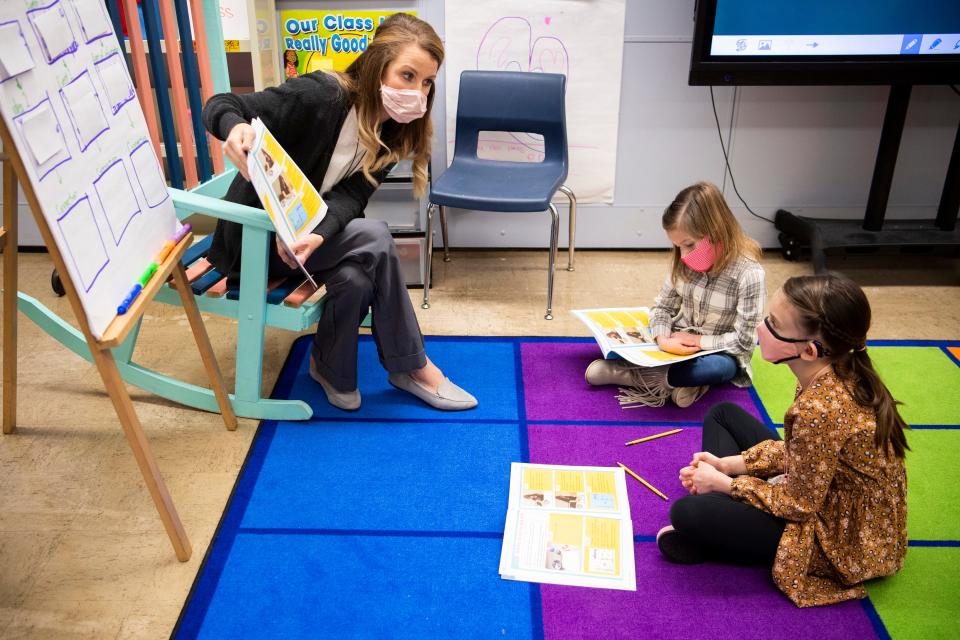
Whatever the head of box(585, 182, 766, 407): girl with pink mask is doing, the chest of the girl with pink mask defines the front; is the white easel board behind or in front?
in front

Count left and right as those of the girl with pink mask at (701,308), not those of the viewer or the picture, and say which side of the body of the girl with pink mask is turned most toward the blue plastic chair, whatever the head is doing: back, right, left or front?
right

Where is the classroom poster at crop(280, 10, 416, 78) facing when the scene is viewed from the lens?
facing the viewer

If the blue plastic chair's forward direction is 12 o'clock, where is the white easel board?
The white easel board is roughly at 1 o'clock from the blue plastic chair.

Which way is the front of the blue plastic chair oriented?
toward the camera

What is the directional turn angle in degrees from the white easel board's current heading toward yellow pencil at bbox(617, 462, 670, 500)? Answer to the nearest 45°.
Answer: approximately 45° to its left

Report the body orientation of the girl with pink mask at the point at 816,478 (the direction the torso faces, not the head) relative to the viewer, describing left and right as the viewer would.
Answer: facing to the left of the viewer

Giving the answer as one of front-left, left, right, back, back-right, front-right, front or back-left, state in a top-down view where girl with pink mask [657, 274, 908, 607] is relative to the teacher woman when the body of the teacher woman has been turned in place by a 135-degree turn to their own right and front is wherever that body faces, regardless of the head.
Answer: back-left

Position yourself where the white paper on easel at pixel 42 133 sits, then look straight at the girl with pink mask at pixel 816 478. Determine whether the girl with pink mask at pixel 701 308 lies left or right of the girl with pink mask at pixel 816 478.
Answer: left

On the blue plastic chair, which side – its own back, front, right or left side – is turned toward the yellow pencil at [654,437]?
front

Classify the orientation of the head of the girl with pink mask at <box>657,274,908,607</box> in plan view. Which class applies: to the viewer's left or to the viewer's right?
to the viewer's left

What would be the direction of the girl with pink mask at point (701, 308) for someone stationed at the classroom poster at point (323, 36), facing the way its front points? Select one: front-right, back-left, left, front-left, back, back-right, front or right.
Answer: front-left

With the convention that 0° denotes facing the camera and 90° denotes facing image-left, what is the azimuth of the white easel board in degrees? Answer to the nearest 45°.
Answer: approximately 315°

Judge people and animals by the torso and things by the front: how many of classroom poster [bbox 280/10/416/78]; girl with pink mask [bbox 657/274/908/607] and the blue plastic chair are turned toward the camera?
2

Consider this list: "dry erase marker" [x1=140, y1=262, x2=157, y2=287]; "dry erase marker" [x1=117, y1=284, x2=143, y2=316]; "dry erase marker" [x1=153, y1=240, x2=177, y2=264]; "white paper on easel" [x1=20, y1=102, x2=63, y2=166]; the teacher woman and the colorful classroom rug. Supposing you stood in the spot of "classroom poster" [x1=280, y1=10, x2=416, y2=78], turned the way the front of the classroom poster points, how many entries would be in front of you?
6

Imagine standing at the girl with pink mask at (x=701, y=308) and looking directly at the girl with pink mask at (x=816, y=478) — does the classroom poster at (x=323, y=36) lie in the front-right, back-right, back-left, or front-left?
back-right
